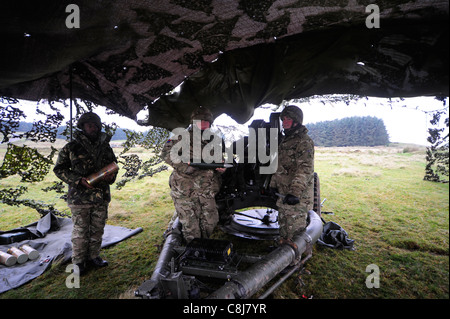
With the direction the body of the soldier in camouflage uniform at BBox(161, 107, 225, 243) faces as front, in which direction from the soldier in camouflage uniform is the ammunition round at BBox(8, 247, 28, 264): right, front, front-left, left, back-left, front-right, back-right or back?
back-right

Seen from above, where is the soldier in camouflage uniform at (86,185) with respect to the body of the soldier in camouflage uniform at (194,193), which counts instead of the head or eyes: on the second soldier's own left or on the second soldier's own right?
on the second soldier's own right

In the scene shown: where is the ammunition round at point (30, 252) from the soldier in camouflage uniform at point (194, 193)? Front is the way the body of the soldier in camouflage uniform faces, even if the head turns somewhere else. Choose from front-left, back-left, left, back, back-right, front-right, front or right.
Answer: back-right

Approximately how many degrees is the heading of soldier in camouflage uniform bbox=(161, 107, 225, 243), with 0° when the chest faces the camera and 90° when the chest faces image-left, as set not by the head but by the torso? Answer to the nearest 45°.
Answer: approximately 315°

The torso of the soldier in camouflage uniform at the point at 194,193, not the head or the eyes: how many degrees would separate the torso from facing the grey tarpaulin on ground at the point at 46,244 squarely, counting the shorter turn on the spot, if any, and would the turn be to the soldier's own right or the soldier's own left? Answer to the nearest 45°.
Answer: approximately 135° to the soldier's own right

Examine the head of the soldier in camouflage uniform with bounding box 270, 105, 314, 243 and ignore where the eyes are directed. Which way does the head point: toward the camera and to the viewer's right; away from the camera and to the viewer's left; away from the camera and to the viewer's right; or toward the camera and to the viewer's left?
toward the camera and to the viewer's left
